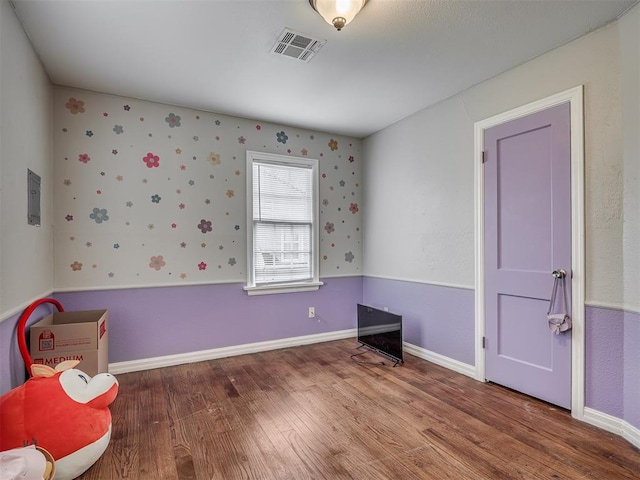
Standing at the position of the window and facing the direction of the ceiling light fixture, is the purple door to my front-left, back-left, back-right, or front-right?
front-left

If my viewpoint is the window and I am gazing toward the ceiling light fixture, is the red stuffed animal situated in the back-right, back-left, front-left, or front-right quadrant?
front-right

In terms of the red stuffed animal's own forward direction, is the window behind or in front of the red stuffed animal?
in front

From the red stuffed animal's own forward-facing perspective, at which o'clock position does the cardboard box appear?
The cardboard box is roughly at 9 o'clock from the red stuffed animal.

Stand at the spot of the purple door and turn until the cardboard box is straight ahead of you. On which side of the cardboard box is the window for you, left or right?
right

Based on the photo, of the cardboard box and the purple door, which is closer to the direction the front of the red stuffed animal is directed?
the purple door

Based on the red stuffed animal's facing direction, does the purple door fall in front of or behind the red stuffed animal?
in front

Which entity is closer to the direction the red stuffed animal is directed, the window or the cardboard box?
the window

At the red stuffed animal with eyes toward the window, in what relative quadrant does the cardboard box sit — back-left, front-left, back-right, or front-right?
front-left

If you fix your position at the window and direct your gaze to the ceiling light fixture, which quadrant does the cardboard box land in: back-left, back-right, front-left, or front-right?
front-right

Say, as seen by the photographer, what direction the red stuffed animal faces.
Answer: facing to the right of the viewer
